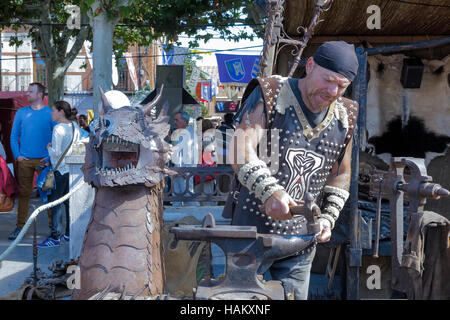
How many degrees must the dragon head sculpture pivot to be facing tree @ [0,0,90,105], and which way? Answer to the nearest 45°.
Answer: approximately 135° to its right

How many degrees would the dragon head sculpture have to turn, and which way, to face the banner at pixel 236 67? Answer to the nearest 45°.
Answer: approximately 135° to its right

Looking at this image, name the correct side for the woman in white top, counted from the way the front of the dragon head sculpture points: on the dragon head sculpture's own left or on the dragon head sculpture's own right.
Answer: on the dragon head sculpture's own right

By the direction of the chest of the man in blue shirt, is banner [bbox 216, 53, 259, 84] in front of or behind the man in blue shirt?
behind
